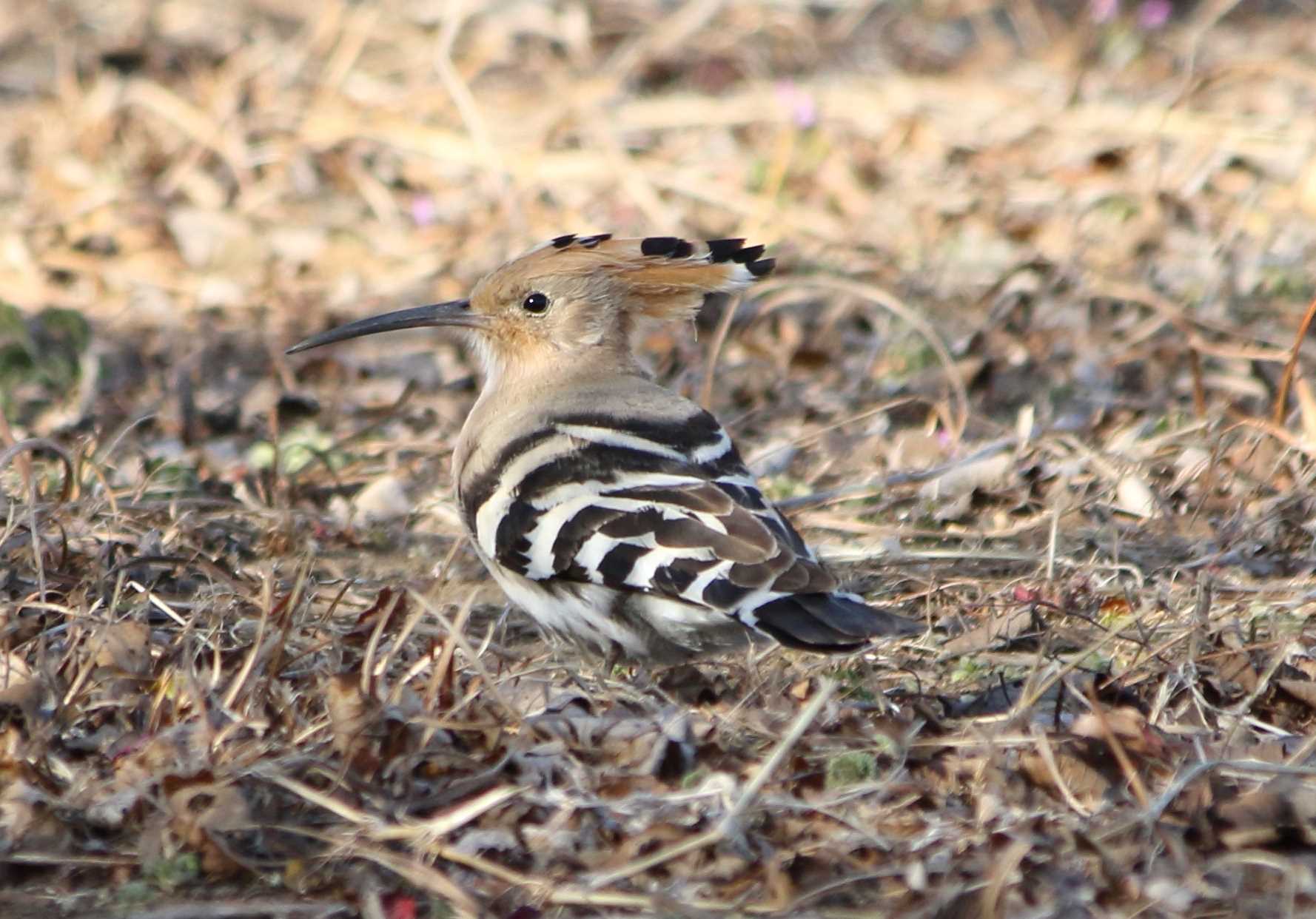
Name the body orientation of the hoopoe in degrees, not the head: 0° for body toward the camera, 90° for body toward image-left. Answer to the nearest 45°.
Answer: approximately 90°
